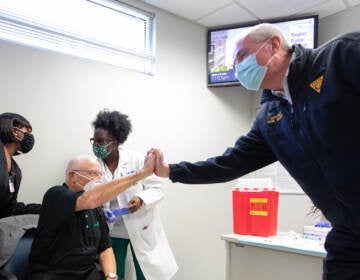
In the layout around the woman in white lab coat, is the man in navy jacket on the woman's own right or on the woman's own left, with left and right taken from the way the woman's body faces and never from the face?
on the woman's own left

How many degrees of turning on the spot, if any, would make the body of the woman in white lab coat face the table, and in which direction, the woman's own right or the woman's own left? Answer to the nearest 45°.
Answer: approximately 90° to the woman's own left

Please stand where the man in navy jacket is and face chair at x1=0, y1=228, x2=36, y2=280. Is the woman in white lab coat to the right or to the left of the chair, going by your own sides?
right

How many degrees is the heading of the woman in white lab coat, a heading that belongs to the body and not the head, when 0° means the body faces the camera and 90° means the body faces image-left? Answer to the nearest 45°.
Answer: approximately 45°

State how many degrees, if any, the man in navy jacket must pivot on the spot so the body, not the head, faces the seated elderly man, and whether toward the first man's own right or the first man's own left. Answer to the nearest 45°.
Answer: approximately 45° to the first man's own right

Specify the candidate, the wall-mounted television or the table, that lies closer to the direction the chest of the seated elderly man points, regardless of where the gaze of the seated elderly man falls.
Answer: the table

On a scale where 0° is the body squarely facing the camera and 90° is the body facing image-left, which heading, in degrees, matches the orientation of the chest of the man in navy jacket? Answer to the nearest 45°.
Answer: approximately 45°

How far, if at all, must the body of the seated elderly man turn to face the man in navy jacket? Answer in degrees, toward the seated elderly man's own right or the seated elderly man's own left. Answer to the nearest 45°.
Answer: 0° — they already face them
